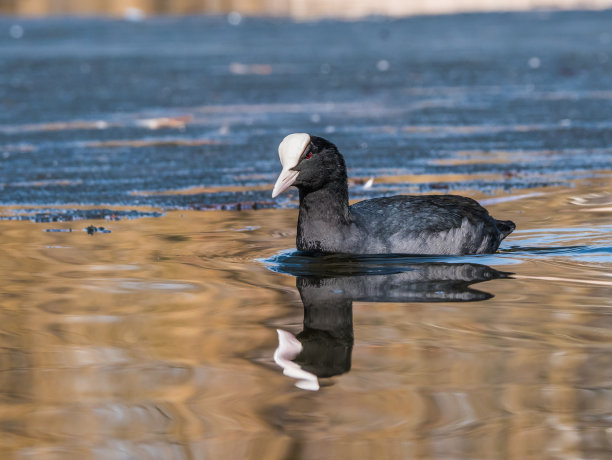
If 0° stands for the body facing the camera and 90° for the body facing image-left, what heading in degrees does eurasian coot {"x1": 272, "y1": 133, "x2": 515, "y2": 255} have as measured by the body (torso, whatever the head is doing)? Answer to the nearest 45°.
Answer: approximately 90°

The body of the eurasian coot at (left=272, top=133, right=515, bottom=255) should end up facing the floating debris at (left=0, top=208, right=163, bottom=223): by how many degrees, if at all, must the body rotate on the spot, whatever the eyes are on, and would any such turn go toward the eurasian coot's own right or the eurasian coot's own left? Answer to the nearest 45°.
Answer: approximately 45° to the eurasian coot's own right
